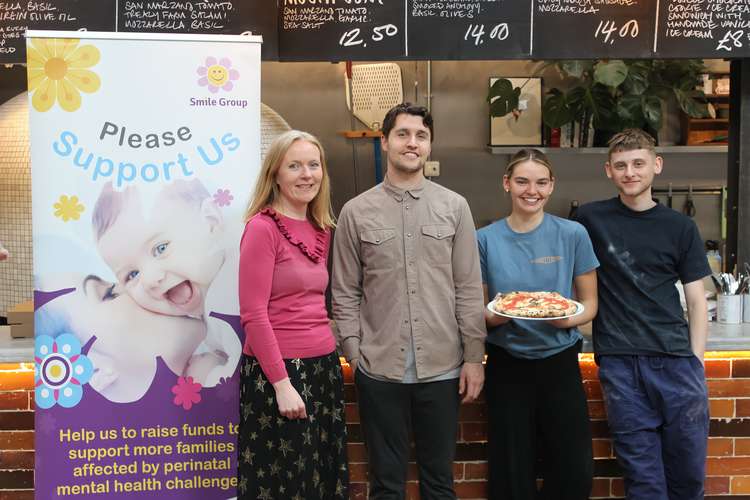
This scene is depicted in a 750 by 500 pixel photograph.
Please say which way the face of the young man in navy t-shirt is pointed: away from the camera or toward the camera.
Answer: toward the camera

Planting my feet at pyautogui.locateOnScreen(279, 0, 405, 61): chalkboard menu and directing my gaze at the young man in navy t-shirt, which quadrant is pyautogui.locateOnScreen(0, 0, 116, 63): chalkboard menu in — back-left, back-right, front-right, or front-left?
back-right

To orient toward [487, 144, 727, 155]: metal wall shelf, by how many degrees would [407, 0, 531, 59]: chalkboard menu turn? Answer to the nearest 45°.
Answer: approximately 135° to its left

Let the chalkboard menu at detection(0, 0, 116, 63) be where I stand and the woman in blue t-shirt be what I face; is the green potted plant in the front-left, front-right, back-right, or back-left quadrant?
front-left

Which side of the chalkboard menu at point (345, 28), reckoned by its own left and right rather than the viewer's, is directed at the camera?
front

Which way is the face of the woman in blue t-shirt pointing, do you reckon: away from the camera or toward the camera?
toward the camera

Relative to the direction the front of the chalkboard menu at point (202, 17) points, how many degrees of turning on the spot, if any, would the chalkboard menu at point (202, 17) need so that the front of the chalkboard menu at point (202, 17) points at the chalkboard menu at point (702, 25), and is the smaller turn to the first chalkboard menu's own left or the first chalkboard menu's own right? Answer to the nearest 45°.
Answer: approximately 90° to the first chalkboard menu's own left

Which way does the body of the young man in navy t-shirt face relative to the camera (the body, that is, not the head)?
toward the camera

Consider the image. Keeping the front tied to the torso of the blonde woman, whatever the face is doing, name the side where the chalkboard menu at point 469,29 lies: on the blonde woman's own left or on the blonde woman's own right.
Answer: on the blonde woman's own left

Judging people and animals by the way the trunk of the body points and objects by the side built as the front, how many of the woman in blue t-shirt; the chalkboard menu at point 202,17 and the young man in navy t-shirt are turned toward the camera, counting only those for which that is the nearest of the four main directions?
3

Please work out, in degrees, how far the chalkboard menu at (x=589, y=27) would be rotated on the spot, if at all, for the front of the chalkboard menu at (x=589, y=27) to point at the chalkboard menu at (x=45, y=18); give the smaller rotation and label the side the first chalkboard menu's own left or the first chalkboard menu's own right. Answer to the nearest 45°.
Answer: approximately 90° to the first chalkboard menu's own right

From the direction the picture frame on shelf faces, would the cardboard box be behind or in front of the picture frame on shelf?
in front

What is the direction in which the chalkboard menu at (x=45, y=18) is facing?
toward the camera
